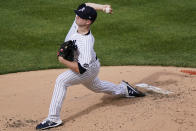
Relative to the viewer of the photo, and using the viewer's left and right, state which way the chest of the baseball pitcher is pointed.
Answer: facing the viewer and to the left of the viewer
